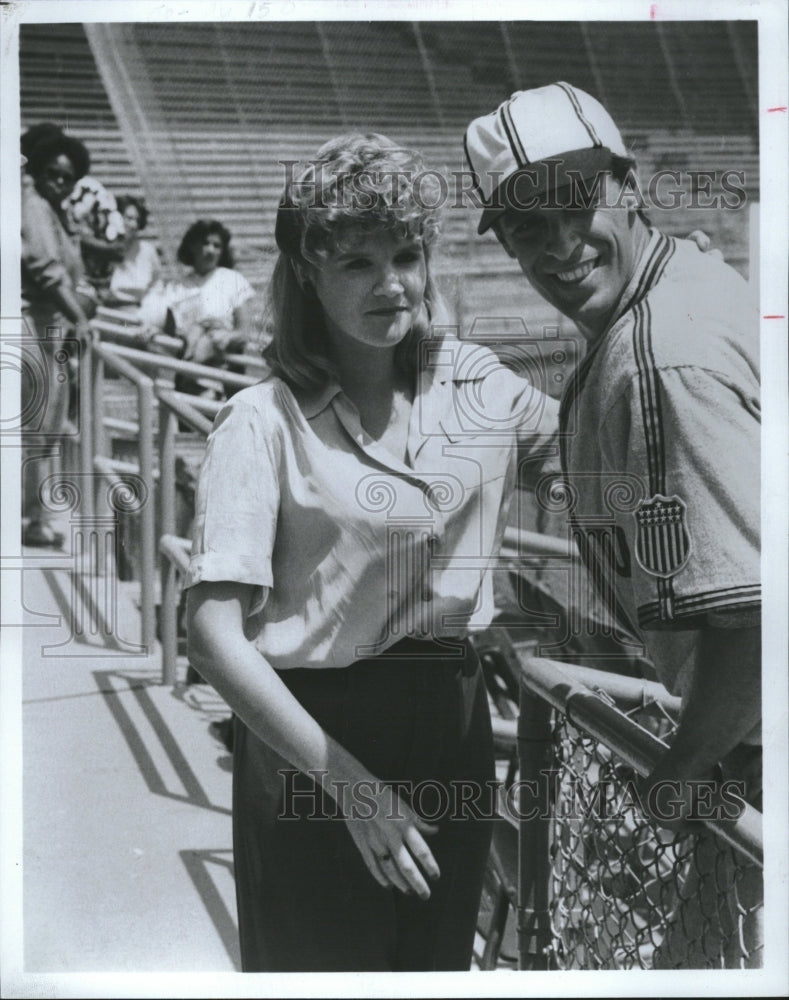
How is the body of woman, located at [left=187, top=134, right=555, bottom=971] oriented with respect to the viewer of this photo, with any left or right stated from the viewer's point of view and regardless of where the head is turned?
facing the viewer and to the right of the viewer

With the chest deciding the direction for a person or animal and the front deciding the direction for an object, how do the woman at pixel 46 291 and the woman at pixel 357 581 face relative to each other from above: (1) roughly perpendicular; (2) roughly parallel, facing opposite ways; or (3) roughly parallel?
roughly parallel

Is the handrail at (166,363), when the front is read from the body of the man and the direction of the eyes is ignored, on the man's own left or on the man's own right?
on the man's own right

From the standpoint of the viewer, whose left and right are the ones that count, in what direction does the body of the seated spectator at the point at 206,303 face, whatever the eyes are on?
facing the viewer

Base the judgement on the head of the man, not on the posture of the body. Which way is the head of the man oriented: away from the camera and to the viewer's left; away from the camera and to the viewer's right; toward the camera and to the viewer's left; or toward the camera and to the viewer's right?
toward the camera and to the viewer's left

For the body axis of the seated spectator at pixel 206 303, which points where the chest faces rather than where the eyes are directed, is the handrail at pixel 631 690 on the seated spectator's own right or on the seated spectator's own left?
on the seated spectator's own left

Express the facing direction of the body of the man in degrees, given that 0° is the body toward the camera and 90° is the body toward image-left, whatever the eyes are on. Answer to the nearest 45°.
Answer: approximately 45°

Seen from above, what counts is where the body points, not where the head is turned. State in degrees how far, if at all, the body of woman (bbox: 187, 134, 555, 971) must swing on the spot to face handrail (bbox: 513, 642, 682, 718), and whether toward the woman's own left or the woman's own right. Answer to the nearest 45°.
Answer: approximately 45° to the woman's own left

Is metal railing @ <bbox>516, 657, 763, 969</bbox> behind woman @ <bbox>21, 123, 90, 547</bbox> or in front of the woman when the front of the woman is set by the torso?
in front

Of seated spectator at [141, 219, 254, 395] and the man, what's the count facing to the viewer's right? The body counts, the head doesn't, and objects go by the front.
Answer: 0

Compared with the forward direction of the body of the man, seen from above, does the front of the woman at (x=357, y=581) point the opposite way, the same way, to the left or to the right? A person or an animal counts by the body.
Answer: to the left
